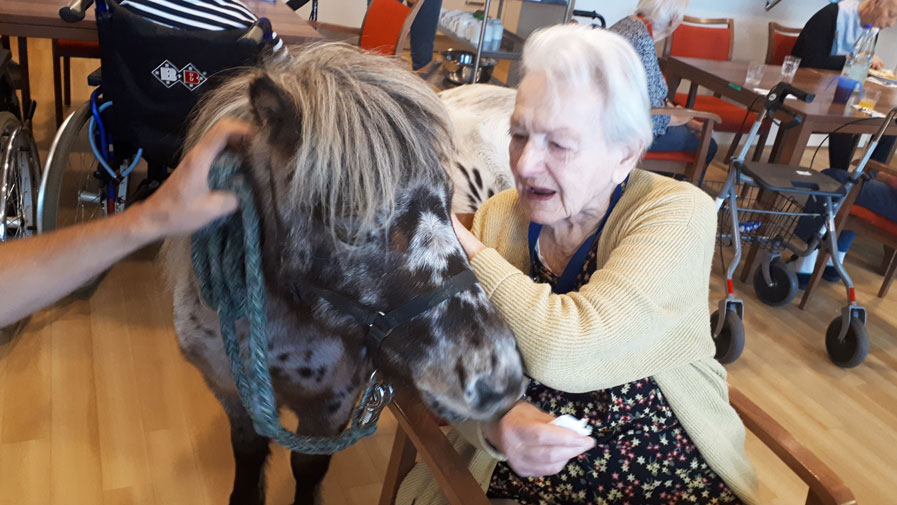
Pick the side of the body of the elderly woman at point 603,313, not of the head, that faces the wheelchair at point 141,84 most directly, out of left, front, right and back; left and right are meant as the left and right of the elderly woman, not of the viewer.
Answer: right

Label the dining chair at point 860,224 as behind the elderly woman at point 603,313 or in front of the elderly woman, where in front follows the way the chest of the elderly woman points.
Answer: behind

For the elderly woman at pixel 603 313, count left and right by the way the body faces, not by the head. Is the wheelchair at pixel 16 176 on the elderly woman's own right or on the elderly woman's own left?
on the elderly woman's own right

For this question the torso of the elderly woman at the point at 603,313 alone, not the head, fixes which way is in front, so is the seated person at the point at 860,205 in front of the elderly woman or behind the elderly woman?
behind

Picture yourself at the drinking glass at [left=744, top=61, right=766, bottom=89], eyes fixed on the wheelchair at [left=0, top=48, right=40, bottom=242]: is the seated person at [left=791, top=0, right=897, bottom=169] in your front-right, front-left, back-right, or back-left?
back-right

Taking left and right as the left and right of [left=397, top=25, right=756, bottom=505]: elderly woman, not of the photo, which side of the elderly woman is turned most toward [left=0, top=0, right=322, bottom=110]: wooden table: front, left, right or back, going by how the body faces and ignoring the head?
right

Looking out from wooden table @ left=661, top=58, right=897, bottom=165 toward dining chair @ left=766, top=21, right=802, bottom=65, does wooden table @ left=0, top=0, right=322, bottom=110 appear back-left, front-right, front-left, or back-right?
back-left

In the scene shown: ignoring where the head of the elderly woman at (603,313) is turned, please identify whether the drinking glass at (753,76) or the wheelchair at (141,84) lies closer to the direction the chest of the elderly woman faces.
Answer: the wheelchair

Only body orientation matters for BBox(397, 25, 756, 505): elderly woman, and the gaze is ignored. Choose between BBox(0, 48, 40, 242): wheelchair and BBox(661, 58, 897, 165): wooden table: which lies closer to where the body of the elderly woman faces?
the wheelchair

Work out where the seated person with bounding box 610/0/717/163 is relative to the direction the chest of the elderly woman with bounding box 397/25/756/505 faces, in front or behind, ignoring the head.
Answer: behind

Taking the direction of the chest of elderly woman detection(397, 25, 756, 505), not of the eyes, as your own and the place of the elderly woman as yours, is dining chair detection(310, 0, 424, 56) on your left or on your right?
on your right

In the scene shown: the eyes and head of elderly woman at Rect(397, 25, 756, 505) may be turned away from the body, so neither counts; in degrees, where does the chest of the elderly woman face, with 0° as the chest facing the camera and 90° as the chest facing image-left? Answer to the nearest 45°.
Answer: approximately 45°

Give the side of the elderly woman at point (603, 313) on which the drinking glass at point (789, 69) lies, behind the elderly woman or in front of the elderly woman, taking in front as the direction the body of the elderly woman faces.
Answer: behind
